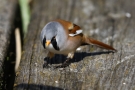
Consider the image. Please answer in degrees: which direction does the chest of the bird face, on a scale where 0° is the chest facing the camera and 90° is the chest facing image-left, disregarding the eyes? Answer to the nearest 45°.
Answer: approximately 45°
